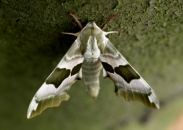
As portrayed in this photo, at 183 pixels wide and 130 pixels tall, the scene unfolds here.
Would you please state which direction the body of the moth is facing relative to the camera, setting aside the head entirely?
away from the camera
